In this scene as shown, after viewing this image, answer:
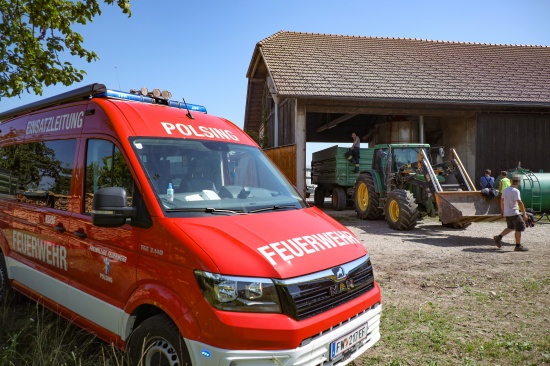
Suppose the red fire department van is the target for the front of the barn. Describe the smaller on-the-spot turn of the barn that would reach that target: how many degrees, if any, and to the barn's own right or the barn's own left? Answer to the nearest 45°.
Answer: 0° — it already faces it

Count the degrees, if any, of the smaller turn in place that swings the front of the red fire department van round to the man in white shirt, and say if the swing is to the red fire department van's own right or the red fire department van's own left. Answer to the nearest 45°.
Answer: approximately 90° to the red fire department van's own left

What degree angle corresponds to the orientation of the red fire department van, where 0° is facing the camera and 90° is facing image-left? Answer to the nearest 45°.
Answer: approximately 315°

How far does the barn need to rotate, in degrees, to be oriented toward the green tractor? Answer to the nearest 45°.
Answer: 0° — it already faces it

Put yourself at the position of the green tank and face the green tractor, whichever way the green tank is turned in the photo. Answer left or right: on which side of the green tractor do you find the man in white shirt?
left

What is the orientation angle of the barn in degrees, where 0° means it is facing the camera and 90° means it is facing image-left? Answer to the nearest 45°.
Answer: approximately 0°

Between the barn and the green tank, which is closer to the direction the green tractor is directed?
the green tank

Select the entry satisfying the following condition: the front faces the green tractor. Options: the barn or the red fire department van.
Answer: the barn

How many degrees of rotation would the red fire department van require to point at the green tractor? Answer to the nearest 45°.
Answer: approximately 90° to its left

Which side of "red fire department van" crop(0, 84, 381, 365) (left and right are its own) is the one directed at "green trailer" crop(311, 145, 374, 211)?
left
